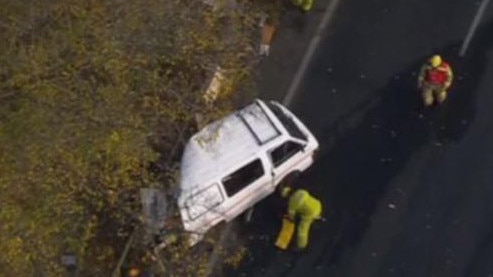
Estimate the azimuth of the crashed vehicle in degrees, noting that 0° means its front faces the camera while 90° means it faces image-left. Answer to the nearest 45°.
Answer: approximately 225°

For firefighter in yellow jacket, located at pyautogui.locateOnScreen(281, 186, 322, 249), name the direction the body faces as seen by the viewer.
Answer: to the viewer's left

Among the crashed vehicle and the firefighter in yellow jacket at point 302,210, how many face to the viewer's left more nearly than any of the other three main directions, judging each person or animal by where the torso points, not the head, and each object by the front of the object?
1
